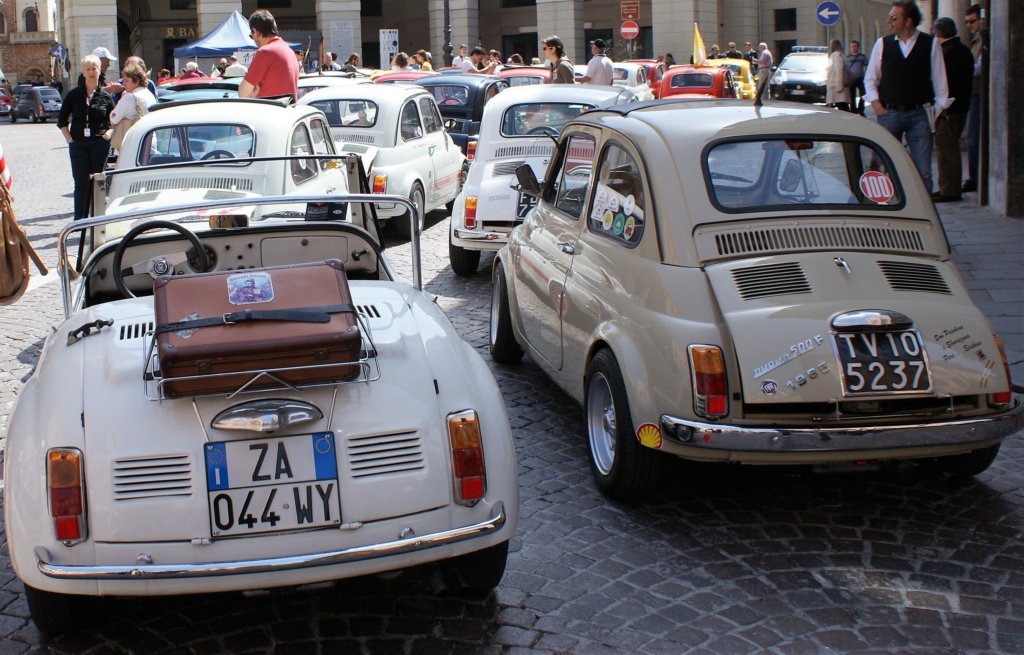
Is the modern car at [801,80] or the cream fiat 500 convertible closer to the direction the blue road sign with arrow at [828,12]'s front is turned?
the cream fiat 500 convertible

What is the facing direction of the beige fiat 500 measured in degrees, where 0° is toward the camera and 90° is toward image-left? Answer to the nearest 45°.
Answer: approximately 135°

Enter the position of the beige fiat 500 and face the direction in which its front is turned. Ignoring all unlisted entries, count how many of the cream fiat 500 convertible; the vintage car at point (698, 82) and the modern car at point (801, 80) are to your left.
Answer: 1

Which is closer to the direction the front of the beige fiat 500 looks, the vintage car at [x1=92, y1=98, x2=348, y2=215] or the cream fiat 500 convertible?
the vintage car

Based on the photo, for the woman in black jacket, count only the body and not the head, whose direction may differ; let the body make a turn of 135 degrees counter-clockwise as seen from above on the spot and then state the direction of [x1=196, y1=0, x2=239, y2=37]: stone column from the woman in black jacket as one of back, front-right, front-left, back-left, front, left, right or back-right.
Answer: front-left

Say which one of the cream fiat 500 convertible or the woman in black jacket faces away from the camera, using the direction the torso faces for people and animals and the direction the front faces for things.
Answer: the cream fiat 500 convertible

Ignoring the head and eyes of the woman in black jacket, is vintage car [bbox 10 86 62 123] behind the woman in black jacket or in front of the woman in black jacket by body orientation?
behind

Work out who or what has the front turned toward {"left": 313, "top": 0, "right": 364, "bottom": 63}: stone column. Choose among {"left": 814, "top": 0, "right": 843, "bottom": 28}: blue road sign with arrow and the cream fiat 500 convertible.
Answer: the cream fiat 500 convertible

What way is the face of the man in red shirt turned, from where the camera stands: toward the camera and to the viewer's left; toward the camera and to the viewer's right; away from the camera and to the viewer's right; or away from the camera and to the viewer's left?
away from the camera and to the viewer's left

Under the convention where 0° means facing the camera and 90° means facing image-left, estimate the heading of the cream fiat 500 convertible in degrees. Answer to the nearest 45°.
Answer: approximately 180°

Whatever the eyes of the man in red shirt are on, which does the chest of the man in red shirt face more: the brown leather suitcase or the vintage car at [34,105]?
the vintage car
